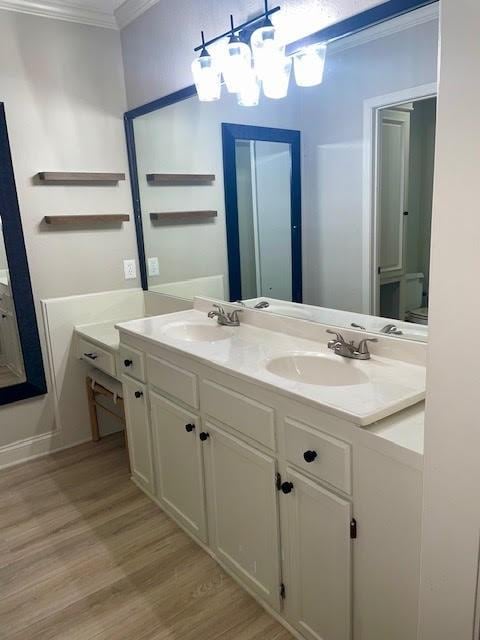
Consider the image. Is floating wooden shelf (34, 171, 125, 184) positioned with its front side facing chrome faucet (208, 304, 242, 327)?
yes

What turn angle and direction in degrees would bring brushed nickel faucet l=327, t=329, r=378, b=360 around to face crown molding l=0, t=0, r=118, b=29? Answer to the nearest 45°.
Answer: approximately 90° to its right

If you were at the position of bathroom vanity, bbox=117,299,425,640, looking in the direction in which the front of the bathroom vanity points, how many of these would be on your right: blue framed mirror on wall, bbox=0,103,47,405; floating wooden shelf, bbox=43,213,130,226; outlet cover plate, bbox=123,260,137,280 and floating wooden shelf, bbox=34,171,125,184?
4

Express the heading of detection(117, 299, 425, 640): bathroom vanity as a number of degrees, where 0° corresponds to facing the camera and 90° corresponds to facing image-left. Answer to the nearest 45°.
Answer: approximately 45°

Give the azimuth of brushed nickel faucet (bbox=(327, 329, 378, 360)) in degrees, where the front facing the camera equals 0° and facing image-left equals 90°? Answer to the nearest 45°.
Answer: approximately 45°

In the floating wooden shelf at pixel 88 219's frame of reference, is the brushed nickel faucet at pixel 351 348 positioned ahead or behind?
ahead

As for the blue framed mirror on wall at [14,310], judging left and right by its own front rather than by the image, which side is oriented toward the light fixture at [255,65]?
front

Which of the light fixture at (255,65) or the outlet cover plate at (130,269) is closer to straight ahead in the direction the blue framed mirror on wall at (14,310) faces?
the light fixture

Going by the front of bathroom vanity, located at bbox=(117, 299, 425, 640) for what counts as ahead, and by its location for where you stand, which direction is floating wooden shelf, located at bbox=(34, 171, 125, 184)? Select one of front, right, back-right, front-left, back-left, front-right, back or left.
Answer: right

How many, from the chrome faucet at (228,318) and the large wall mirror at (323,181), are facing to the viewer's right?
0

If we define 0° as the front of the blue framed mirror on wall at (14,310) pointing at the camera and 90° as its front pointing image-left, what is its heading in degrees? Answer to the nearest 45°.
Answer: approximately 315°

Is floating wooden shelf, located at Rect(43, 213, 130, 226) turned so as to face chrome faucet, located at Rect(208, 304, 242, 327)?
yes
